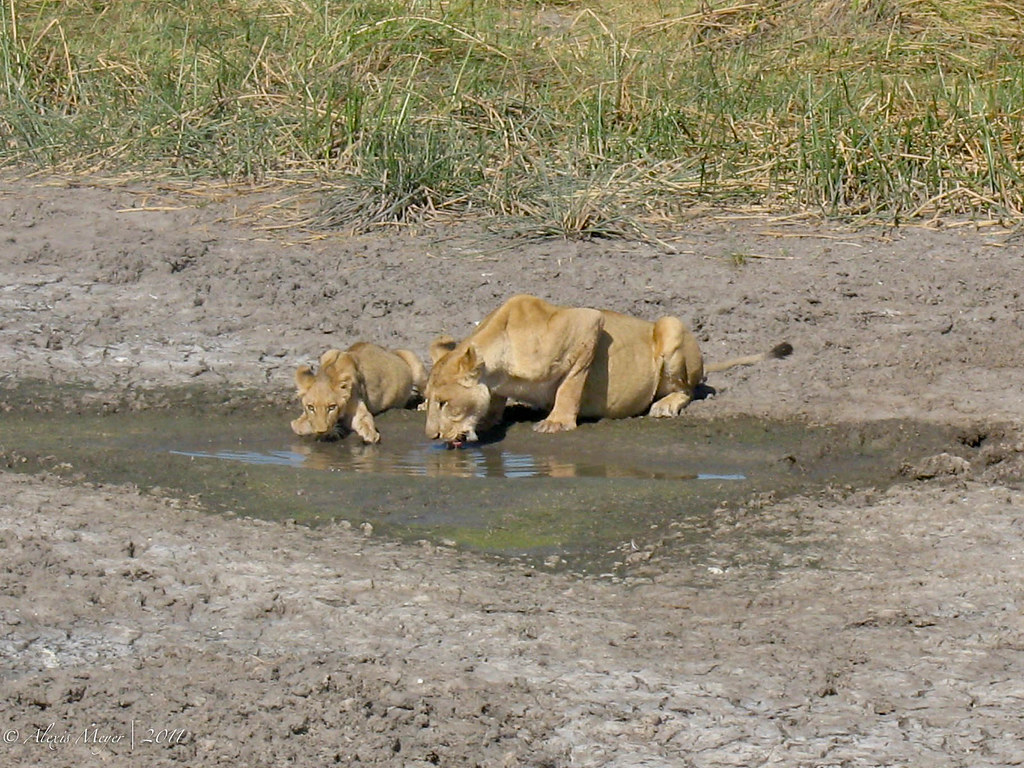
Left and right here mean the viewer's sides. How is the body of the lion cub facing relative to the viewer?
facing the viewer and to the left of the viewer
